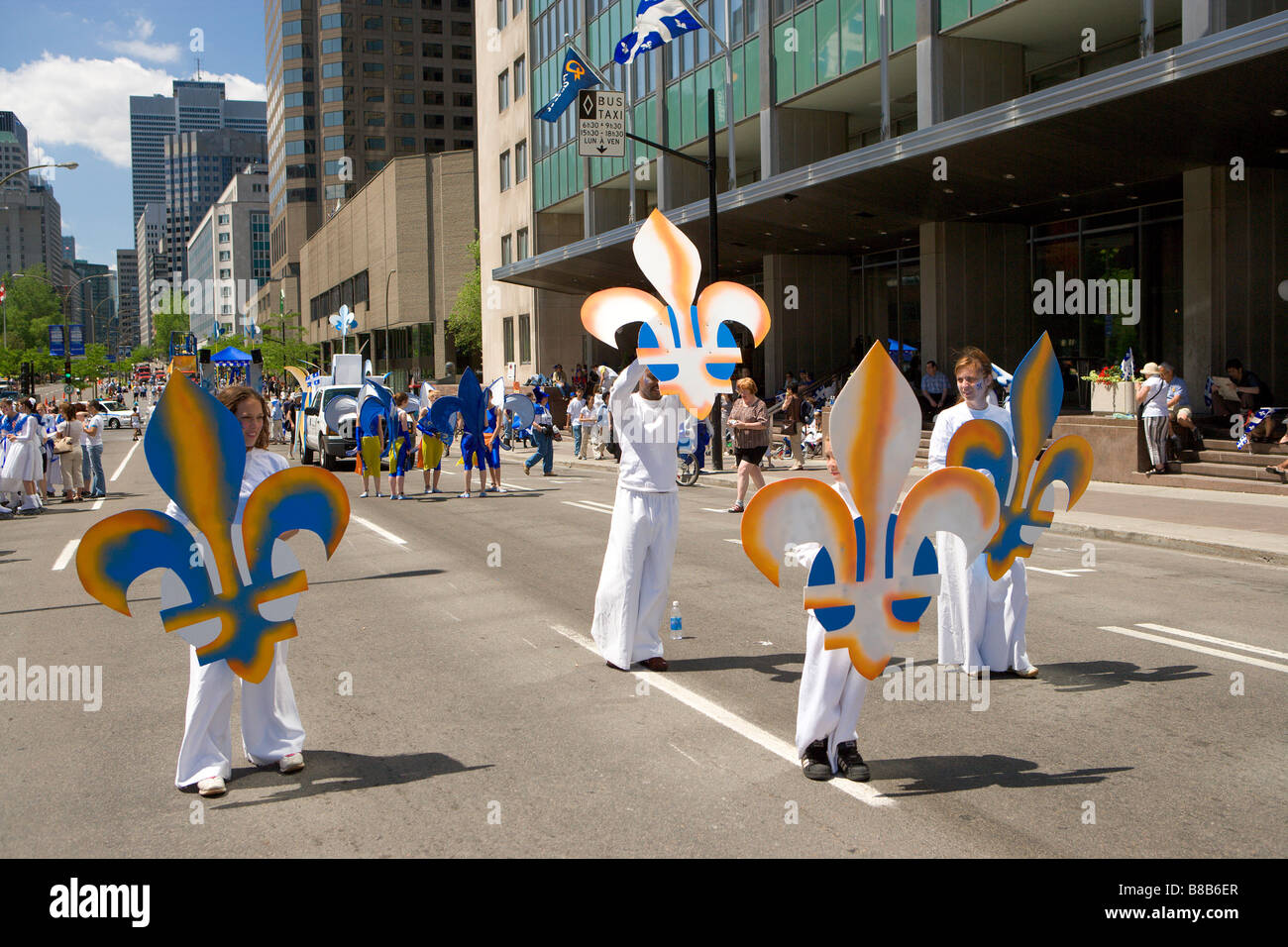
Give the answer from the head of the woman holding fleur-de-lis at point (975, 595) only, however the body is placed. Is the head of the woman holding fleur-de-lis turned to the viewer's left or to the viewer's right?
to the viewer's left

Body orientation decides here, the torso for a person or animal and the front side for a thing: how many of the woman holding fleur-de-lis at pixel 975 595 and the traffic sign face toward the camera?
2

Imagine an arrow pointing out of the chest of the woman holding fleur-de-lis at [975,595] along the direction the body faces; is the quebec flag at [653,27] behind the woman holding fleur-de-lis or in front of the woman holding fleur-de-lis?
behind

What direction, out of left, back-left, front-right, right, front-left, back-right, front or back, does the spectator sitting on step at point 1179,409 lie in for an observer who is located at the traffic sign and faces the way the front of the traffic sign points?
front-left

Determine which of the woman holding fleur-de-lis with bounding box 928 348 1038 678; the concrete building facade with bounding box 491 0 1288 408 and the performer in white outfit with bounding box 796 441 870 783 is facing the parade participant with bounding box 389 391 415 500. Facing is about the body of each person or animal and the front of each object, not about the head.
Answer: the concrete building facade

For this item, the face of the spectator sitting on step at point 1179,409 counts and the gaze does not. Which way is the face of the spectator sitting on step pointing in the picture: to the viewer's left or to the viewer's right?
to the viewer's left

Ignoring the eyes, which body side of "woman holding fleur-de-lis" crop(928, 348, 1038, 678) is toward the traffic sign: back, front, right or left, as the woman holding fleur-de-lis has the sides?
back
